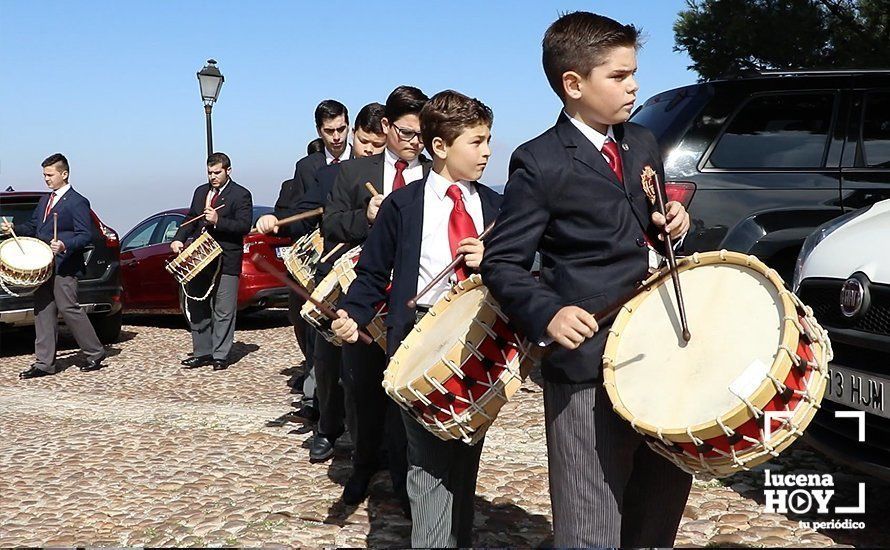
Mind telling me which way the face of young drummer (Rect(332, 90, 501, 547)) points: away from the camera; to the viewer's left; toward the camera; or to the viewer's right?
to the viewer's right

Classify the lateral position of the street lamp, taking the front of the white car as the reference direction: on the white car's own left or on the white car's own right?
on the white car's own right

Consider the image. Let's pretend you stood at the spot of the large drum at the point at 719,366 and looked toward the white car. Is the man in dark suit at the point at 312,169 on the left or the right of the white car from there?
left

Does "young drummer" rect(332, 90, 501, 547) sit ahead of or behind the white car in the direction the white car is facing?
ahead

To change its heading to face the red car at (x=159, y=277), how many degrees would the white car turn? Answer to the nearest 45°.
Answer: approximately 90° to its right

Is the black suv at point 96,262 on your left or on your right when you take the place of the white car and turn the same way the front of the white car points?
on your right

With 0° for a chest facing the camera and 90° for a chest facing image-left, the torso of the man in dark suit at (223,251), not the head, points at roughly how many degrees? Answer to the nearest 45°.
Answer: approximately 45°
